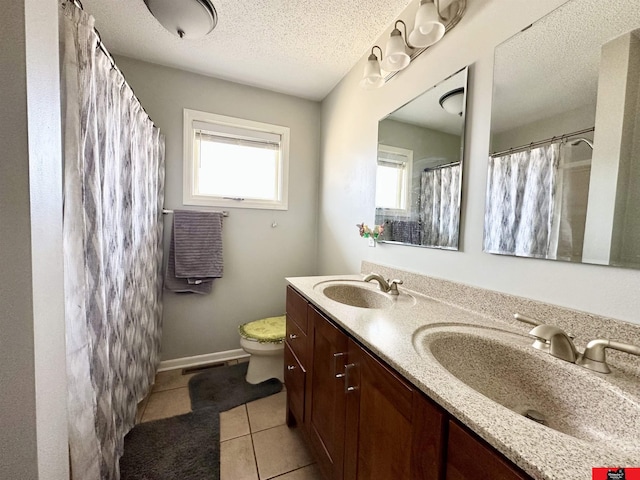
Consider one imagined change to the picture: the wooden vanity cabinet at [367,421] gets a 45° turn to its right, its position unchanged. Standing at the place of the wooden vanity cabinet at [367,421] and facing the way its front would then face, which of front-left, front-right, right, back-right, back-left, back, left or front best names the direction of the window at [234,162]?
front-right

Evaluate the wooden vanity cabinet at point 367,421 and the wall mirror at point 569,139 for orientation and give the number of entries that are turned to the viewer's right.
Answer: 0

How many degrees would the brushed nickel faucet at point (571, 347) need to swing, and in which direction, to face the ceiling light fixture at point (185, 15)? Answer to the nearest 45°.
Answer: approximately 45° to its right

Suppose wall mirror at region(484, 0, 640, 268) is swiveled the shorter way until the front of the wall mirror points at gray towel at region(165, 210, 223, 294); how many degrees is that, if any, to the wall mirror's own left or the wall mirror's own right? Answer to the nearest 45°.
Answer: approximately 45° to the wall mirror's own right

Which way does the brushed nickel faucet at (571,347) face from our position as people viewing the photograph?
facing the viewer and to the left of the viewer

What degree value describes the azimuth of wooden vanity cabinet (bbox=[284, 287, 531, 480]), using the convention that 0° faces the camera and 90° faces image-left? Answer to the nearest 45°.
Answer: approximately 45°

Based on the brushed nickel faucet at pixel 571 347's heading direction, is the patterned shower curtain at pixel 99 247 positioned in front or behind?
in front

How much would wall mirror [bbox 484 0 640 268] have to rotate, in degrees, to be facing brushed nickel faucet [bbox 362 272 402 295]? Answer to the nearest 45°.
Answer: approximately 45° to its right

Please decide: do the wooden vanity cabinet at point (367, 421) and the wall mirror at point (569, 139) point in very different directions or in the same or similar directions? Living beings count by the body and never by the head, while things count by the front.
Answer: same or similar directions

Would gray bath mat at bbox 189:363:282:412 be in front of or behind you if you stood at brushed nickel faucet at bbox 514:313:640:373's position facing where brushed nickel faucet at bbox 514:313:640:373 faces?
in front
